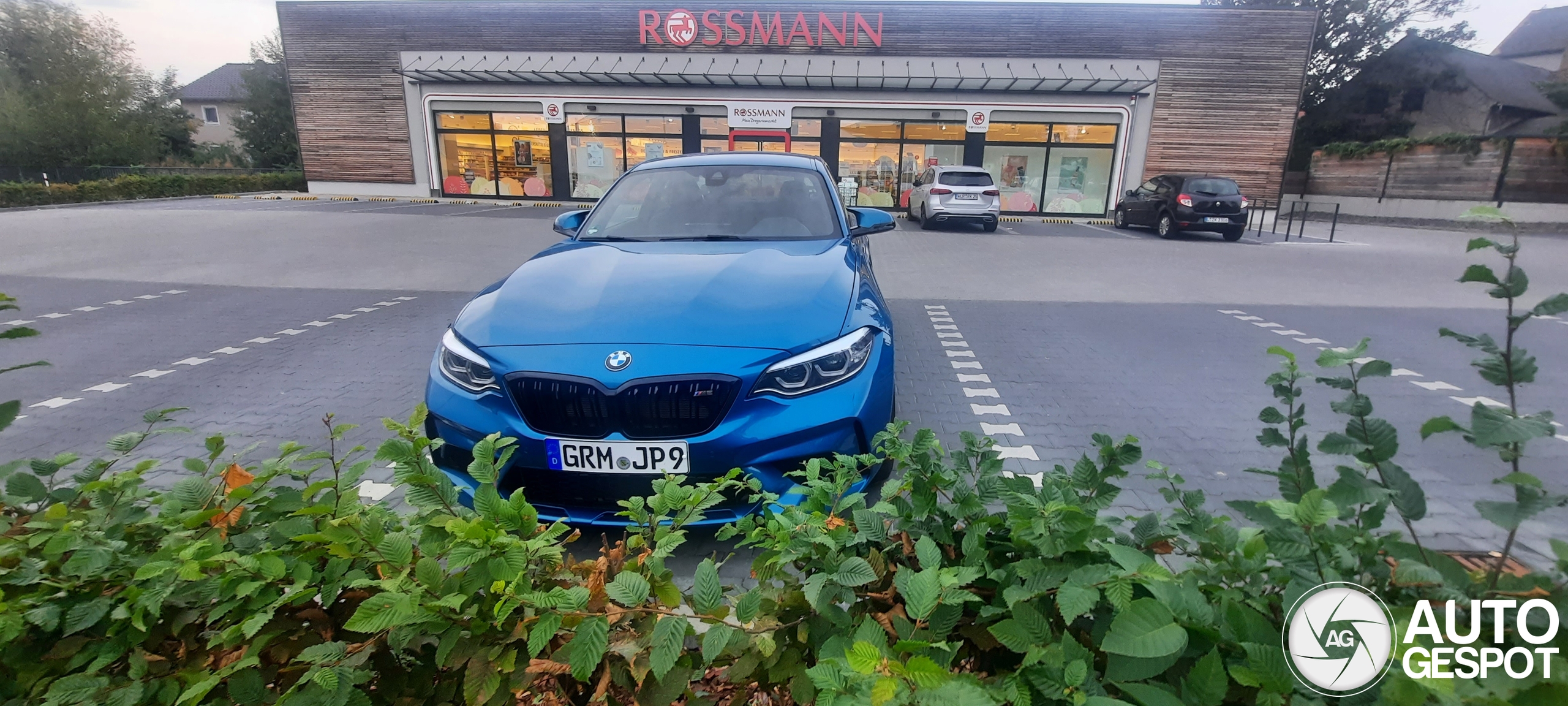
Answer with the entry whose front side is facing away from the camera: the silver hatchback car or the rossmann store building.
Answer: the silver hatchback car

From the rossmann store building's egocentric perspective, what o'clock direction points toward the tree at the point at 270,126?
The tree is roughly at 4 o'clock from the rossmann store building.

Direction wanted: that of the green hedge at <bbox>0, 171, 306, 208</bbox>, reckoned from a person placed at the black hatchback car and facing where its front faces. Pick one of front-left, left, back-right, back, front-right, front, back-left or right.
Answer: front-left

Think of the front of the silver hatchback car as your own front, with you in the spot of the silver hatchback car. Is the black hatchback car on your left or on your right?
on your right

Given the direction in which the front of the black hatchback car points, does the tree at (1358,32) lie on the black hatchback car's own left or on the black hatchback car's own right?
on the black hatchback car's own right

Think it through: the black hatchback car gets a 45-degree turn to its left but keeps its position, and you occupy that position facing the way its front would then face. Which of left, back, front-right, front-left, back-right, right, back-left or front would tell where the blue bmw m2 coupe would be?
left

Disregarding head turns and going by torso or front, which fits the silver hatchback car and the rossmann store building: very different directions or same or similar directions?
very different directions

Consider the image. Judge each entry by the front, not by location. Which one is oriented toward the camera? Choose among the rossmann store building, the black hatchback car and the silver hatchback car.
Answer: the rossmann store building

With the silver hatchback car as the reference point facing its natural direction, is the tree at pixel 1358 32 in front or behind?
in front

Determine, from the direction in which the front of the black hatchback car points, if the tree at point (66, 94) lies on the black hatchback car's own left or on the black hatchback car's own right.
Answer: on the black hatchback car's own left

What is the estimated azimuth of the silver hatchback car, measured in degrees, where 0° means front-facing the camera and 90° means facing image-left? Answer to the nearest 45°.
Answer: approximately 180°

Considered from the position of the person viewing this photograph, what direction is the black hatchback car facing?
facing away from the viewer and to the left of the viewer

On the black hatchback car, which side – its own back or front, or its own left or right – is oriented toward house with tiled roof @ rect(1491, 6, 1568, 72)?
right

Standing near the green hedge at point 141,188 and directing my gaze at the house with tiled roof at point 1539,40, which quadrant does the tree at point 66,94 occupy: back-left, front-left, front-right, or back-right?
back-left

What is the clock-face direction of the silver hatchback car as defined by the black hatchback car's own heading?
The silver hatchback car is roughly at 10 o'clock from the black hatchback car.

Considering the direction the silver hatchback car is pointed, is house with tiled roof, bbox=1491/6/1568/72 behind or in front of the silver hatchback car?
in front

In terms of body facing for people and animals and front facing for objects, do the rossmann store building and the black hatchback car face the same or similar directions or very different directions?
very different directions

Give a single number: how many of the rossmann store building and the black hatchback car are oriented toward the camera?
1
